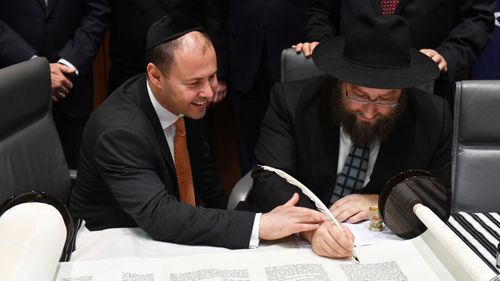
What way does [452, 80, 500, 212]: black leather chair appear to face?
toward the camera

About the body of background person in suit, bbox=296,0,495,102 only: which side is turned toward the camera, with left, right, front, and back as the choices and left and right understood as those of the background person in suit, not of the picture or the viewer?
front

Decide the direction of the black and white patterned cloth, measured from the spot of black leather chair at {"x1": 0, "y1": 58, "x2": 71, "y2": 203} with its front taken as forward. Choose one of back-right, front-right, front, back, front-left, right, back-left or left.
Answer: front

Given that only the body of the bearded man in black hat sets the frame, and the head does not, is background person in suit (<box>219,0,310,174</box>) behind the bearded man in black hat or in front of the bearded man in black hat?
behind

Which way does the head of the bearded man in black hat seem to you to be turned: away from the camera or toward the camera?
toward the camera

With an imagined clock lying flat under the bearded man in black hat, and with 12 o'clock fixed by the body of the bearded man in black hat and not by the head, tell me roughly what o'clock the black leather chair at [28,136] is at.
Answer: The black leather chair is roughly at 2 o'clock from the bearded man in black hat.

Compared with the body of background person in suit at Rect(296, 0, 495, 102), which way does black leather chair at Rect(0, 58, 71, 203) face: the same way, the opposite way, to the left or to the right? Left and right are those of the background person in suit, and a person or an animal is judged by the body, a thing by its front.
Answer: to the left

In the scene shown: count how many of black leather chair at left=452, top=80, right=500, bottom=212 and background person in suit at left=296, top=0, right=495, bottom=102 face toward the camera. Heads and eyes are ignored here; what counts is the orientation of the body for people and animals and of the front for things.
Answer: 2

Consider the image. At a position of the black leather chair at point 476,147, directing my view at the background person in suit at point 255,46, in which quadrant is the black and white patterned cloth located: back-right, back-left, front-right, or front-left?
back-left

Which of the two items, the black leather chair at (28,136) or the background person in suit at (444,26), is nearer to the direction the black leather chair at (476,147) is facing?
the black leather chair

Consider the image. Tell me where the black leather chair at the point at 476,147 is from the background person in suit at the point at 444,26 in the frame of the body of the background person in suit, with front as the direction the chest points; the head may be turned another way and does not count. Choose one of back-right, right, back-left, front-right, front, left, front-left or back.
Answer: front

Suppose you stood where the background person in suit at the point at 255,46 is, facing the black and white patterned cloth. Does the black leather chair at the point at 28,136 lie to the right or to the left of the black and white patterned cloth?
right

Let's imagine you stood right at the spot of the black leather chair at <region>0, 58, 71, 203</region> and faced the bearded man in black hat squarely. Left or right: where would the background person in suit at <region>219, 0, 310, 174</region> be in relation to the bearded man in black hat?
left

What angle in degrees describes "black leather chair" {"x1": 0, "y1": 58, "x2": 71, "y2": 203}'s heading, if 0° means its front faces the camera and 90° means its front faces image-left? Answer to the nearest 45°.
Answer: approximately 315°
